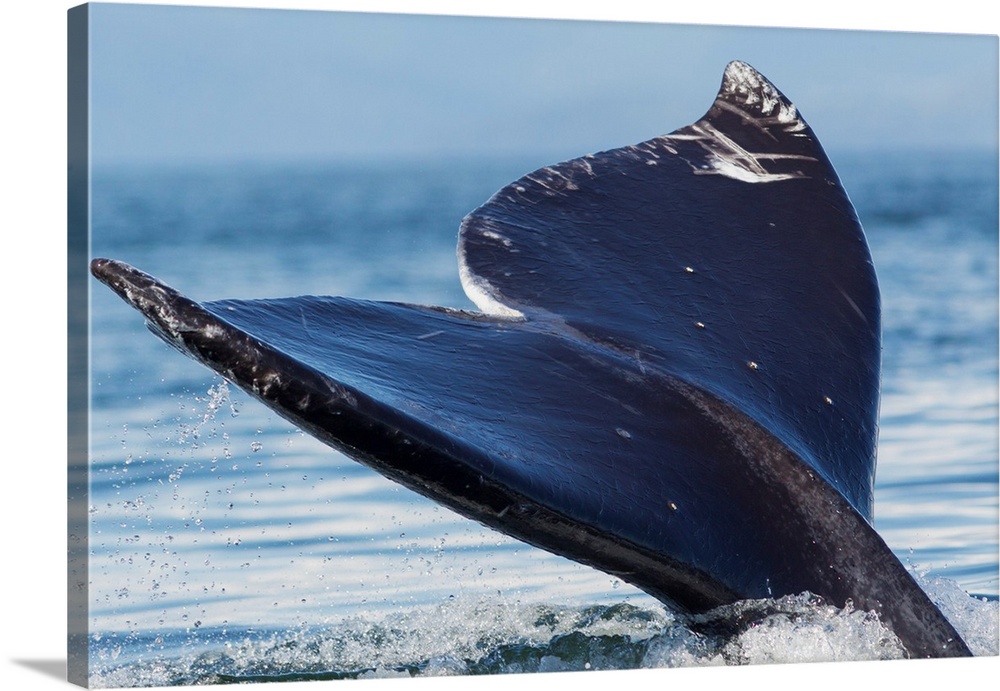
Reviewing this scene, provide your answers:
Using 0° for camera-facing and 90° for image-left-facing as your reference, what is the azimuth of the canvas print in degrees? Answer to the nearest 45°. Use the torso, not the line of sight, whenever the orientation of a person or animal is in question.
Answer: approximately 315°
